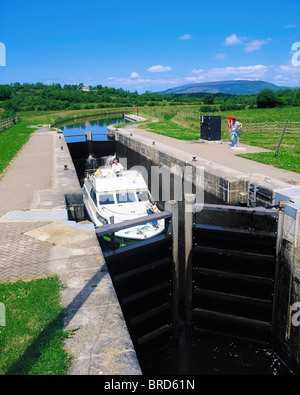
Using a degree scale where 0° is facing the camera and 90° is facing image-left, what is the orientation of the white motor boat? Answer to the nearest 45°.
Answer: approximately 315°

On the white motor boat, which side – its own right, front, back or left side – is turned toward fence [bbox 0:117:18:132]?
back
